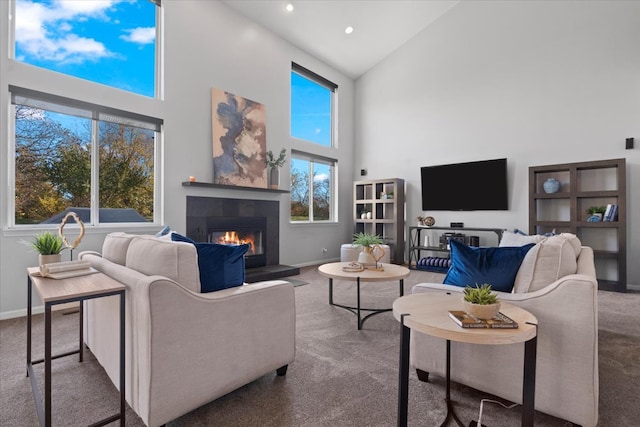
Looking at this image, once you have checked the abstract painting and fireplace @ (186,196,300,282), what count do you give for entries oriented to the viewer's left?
0

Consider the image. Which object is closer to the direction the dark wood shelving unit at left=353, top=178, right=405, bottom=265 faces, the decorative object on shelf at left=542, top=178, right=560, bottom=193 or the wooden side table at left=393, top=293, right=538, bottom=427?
the wooden side table

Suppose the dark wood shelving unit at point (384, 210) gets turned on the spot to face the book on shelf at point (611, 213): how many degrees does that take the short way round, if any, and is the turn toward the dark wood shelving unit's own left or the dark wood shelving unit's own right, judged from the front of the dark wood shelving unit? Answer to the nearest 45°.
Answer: approximately 90° to the dark wood shelving unit's own left

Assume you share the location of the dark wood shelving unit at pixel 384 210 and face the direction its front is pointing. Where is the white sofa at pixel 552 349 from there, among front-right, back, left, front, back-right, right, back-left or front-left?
front-left

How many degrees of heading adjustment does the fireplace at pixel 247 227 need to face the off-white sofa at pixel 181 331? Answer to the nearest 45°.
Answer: approximately 45° to its right

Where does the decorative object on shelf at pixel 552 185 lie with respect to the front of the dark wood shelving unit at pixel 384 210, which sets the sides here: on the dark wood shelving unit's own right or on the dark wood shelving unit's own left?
on the dark wood shelving unit's own left

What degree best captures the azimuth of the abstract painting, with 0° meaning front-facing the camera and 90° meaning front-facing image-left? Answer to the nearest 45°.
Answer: approximately 315°

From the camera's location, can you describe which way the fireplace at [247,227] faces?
facing the viewer and to the right of the viewer

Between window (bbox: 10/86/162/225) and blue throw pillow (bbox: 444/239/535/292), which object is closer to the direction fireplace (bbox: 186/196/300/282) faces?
the blue throw pillow

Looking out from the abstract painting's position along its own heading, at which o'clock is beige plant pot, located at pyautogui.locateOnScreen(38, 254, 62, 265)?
The beige plant pot is roughly at 2 o'clock from the abstract painting.

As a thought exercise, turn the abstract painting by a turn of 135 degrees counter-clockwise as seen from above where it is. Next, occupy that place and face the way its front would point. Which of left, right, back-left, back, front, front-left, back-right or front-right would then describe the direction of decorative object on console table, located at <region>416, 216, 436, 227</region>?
right
